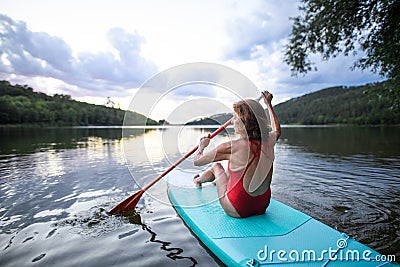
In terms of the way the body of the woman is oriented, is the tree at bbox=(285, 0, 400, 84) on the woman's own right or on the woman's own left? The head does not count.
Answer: on the woman's own right

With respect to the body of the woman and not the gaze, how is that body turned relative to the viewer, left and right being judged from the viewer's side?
facing away from the viewer and to the left of the viewer
